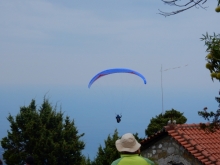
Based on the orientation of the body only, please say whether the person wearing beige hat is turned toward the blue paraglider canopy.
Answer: yes

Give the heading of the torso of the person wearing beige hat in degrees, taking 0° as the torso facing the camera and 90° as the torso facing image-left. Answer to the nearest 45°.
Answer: approximately 180°

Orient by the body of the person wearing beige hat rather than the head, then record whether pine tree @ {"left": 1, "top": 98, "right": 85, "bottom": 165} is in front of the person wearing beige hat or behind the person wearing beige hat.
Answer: in front
